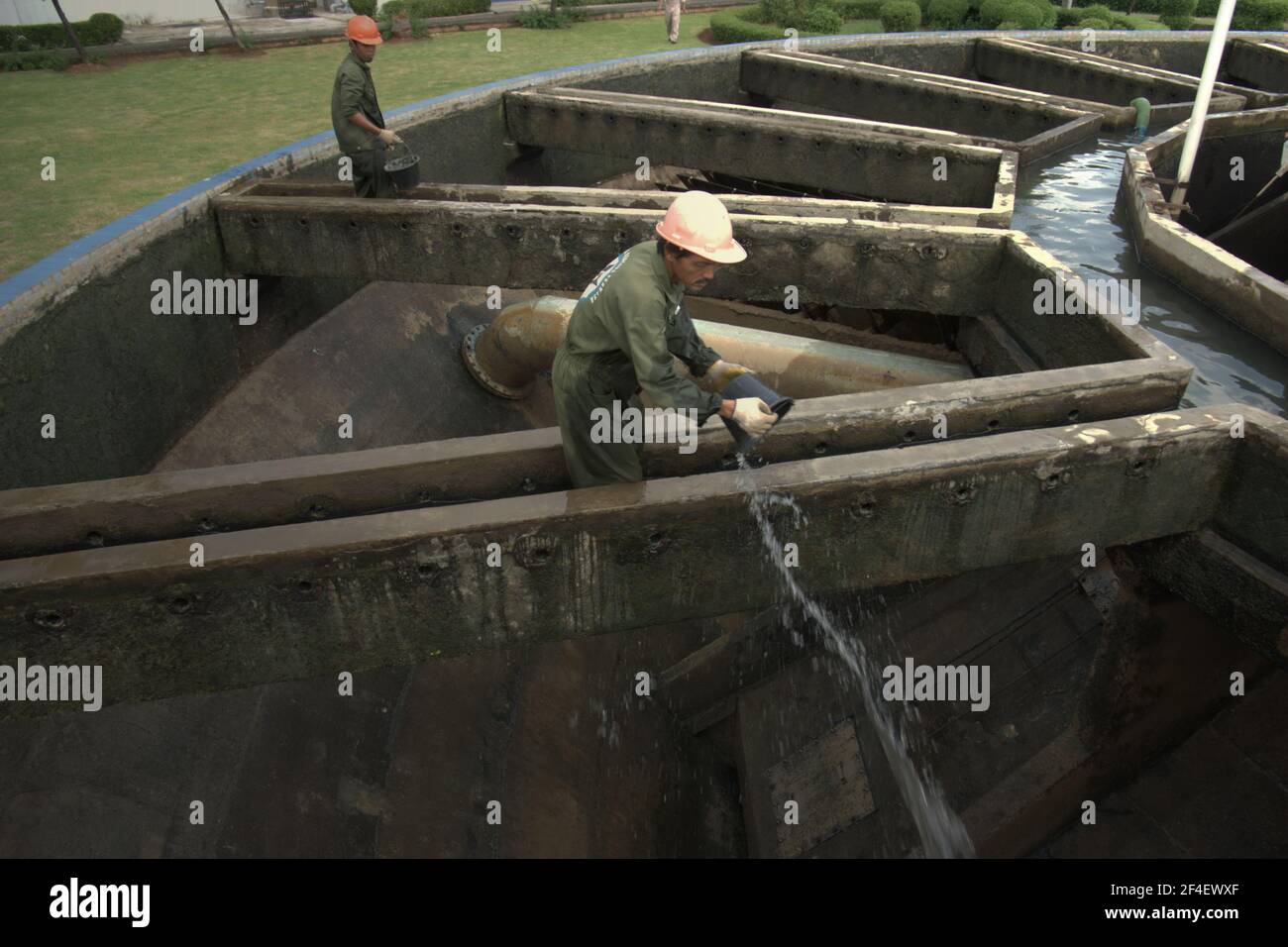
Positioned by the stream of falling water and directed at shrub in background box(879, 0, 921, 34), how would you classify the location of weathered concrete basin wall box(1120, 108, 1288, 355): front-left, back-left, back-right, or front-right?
front-right

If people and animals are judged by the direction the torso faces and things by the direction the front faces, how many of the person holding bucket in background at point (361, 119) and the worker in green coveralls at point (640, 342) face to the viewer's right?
2

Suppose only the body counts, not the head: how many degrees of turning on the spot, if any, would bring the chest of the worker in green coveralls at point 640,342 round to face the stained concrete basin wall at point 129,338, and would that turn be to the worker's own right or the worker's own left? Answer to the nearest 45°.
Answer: approximately 135° to the worker's own left

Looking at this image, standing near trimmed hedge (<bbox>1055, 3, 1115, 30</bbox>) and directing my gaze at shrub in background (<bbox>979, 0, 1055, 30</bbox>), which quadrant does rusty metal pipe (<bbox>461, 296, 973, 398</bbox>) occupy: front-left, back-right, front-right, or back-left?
front-left

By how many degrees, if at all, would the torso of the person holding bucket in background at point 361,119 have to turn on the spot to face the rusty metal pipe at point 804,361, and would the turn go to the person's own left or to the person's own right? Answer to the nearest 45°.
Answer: approximately 45° to the person's own right

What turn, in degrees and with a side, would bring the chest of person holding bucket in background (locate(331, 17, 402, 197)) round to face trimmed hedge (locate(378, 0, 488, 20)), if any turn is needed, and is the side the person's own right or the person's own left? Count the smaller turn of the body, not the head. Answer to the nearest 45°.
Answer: approximately 90° to the person's own left

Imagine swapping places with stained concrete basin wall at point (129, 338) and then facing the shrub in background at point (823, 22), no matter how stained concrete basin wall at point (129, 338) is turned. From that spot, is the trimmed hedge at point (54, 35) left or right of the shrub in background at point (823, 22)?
left

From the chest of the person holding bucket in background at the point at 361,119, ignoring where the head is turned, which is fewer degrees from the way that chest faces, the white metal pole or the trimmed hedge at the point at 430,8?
the white metal pole

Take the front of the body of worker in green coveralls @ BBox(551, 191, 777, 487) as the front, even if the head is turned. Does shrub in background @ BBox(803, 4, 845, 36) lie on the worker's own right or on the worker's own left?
on the worker's own left

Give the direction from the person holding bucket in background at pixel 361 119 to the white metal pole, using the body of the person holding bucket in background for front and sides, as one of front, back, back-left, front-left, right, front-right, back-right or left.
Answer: front

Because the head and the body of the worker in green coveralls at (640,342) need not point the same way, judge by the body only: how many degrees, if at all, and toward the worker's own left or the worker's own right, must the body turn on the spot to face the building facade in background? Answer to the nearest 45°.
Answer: approximately 135° to the worker's own left

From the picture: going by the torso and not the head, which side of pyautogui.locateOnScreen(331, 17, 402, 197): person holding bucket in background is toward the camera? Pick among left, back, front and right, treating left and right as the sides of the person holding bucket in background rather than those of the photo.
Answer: right

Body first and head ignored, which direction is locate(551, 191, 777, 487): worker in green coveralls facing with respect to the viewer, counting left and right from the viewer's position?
facing to the right of the viewer

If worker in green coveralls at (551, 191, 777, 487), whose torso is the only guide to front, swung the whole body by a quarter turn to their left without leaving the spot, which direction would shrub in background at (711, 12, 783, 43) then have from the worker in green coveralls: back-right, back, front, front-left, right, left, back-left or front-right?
front
